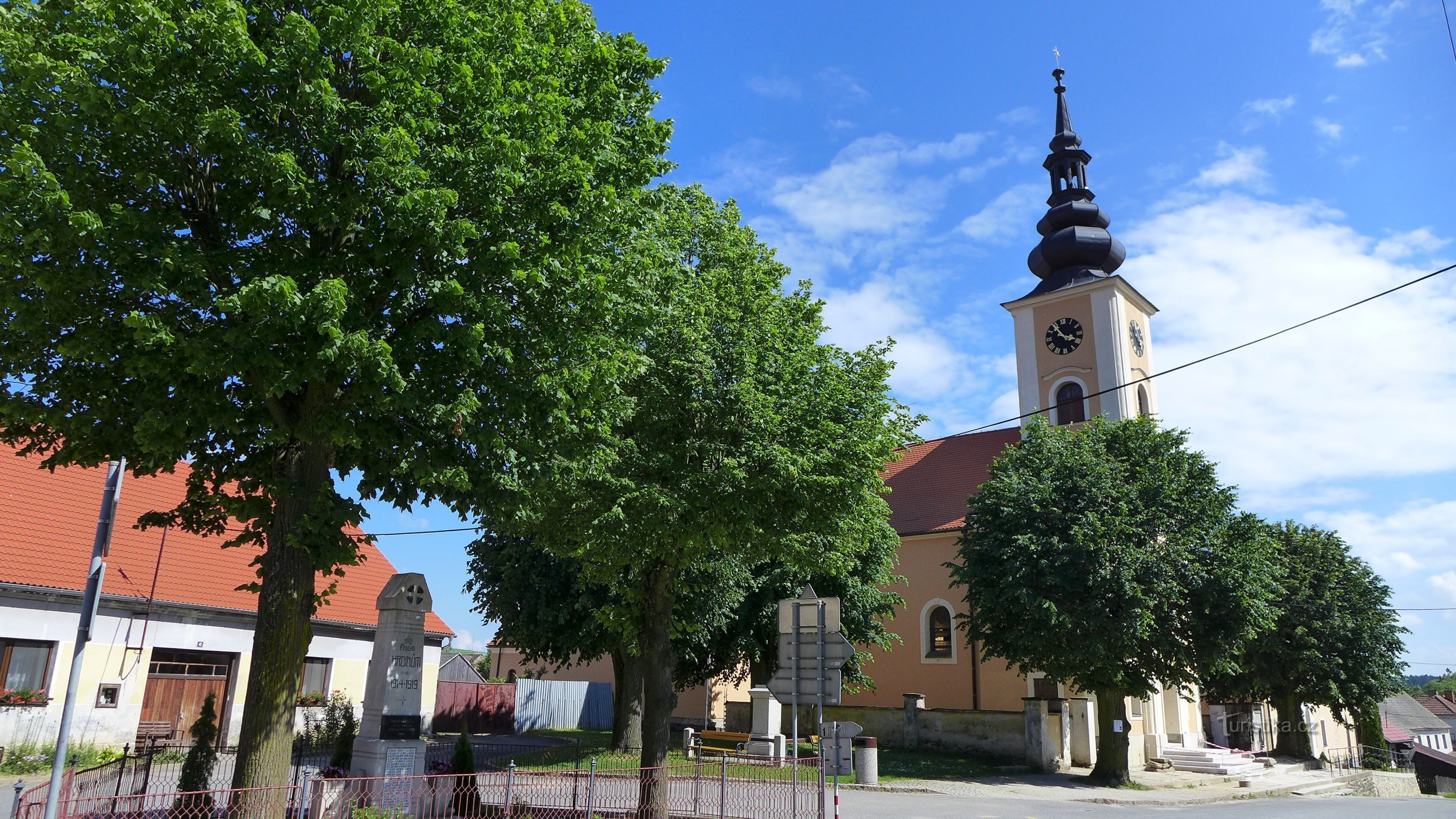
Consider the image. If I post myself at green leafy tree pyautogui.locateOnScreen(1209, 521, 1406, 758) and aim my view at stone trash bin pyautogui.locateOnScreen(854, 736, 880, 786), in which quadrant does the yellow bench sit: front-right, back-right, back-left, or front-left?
front-right

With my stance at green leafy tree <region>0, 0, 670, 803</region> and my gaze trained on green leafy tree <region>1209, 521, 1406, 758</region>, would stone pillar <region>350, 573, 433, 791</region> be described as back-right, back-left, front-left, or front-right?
front-left
